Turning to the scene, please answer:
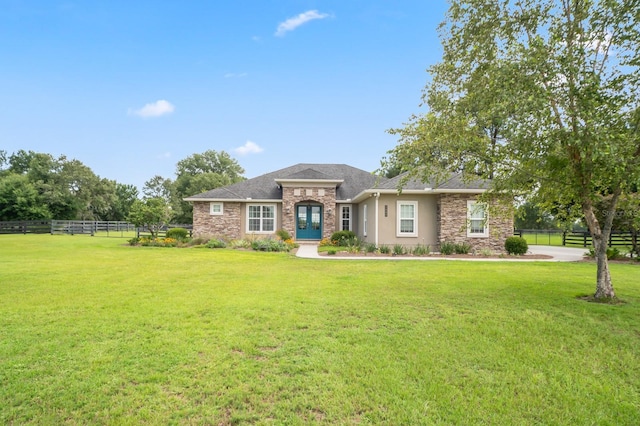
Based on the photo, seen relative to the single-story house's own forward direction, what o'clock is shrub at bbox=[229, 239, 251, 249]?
The shrub is roughly at 2 o'clock from the single-story house.

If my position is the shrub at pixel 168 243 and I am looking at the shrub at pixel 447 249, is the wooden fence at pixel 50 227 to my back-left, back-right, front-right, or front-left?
back-left

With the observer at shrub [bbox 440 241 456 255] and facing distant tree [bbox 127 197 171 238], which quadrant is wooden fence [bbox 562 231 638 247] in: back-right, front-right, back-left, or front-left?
back-right

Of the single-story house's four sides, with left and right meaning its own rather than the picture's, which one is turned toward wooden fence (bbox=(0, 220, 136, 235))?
right

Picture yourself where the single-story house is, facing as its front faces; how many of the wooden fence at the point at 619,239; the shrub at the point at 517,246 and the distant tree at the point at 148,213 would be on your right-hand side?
1

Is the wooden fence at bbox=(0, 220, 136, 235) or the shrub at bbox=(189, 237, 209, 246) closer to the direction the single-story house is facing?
the shrub

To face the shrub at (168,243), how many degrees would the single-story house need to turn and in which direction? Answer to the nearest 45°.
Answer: approximately 90° to its right

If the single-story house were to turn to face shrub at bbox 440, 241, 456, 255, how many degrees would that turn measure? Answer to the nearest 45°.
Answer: approximately 45° to its left

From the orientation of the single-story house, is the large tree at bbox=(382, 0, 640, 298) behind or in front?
in front

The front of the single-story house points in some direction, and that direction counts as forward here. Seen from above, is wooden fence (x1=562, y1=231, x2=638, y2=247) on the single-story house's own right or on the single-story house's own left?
on the single-story house's own left

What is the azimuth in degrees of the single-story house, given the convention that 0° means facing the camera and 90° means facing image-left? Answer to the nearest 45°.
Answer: approximately 0°

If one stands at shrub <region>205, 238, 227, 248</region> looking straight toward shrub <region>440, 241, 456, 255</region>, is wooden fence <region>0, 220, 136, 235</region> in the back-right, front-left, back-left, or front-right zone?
back-left

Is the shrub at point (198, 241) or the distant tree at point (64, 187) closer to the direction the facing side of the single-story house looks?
the shrub

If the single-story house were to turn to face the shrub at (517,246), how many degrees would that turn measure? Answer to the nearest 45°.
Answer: approximately 45° to its left
